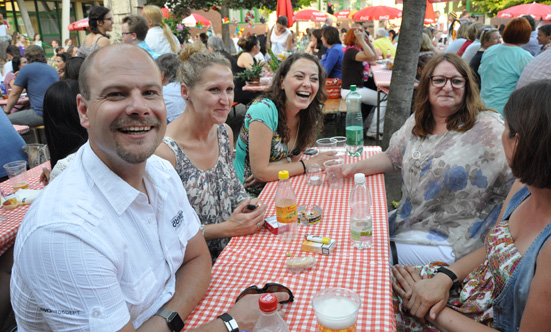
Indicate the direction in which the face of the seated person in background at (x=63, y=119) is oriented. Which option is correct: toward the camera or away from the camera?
away from the camera

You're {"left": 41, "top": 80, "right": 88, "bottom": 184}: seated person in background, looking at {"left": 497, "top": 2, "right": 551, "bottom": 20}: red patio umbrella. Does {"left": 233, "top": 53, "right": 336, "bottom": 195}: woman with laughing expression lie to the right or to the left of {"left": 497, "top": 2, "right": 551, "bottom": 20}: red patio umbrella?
right

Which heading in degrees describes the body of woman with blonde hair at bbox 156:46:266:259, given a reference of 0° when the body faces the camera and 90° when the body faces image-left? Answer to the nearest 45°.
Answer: approximately 315°

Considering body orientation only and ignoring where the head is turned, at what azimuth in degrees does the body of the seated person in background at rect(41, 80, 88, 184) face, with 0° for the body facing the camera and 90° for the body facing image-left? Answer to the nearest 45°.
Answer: approximately 135°

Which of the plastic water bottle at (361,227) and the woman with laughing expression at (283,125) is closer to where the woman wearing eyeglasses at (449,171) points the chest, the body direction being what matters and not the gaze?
the plastic water bottle

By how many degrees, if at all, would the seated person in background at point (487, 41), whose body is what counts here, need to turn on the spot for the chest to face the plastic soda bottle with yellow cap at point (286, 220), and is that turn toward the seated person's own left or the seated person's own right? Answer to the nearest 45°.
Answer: approximately 90° to the seated person's own right

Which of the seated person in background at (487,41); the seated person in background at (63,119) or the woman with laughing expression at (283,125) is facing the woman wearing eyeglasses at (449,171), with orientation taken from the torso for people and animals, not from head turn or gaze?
the woman with laughing expression

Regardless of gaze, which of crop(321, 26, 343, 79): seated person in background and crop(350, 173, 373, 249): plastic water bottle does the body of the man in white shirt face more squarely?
the plastic water bottle

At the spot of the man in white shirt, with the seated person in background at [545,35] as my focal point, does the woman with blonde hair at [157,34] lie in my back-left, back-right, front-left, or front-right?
front-left

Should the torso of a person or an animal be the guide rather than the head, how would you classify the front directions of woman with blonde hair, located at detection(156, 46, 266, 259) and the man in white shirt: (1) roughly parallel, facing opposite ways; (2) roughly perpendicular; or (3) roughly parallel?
roughly parallel

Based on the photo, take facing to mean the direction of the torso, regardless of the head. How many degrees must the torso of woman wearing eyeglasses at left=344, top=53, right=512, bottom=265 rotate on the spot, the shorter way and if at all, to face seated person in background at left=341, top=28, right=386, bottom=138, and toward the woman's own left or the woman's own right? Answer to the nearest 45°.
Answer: approximately 135° to the woman's own right
